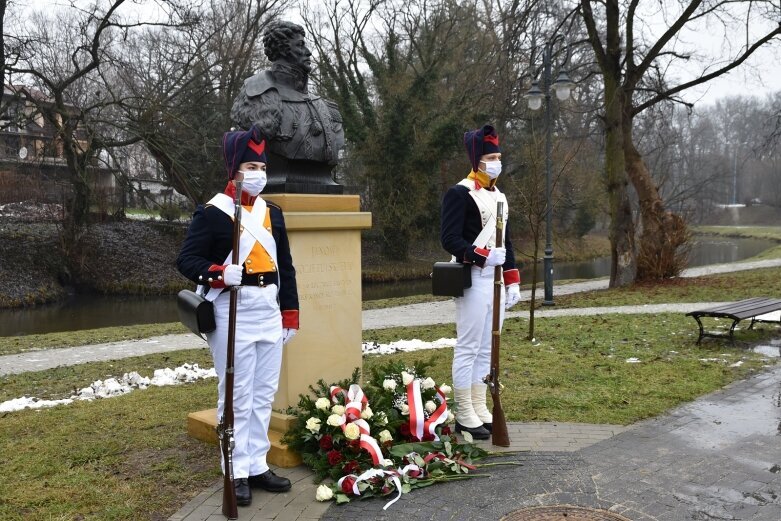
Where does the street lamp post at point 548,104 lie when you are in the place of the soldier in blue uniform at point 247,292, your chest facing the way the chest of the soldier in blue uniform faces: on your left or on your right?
on your left

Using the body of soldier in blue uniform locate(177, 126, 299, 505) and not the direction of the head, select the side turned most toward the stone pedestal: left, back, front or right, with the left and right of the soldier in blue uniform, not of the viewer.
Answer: left

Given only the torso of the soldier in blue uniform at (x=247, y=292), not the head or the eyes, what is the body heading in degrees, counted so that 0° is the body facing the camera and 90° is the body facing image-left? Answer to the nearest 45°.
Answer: approximately 315°

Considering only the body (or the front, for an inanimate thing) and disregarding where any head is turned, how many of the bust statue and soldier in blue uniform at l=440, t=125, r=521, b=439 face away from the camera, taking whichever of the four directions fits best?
0

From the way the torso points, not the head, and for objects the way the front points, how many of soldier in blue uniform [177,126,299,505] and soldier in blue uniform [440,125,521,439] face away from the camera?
0

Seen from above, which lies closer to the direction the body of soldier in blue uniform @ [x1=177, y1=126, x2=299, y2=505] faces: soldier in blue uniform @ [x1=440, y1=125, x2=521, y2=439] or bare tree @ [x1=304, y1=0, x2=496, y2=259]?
the soldier in blue uniform

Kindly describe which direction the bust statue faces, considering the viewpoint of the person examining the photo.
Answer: facing the viewer and to the right of the viewer

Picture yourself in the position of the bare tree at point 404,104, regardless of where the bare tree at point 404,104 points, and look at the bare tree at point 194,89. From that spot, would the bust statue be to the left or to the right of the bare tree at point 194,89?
left

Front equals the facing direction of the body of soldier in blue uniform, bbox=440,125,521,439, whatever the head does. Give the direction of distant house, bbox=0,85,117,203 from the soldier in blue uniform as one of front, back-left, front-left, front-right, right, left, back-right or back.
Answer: back
